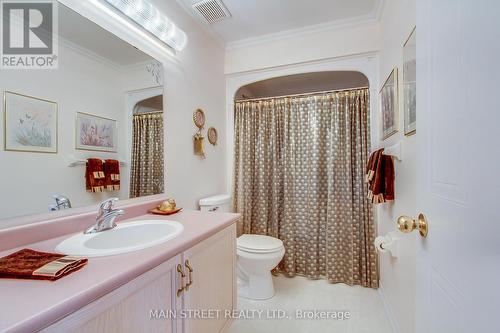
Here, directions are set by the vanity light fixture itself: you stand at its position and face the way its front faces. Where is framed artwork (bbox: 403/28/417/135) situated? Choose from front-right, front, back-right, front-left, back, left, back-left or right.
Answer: front

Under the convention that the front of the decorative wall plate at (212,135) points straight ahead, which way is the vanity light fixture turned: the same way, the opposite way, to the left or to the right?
the same way

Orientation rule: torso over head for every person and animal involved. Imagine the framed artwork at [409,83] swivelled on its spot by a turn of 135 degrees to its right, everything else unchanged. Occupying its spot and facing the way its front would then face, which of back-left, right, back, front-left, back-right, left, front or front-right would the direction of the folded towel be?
back

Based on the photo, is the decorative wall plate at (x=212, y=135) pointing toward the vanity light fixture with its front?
no

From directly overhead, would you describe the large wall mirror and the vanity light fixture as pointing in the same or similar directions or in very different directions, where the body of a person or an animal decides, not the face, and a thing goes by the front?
same or similar directions

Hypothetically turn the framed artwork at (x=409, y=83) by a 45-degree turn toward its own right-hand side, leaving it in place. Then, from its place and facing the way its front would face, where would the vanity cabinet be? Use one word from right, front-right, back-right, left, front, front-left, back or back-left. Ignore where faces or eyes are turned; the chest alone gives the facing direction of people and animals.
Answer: left

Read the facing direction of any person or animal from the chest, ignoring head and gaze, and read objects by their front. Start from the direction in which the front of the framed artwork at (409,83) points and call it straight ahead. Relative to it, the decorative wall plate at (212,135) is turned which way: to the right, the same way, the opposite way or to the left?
the opposite way

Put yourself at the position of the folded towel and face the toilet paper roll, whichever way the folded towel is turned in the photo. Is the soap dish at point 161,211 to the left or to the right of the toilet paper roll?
left

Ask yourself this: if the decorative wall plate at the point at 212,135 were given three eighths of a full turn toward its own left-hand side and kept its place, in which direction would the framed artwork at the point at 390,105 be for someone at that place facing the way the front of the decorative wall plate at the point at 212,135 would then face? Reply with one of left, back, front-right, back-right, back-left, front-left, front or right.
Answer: back-right

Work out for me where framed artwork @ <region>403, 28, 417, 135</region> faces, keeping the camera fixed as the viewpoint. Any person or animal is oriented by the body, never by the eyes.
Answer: facing to the left of the viewer

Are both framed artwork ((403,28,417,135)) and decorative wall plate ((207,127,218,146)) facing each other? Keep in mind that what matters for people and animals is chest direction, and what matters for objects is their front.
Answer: yes

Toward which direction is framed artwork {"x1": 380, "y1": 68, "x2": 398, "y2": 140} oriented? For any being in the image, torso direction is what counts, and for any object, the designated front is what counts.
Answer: to the viewer's left

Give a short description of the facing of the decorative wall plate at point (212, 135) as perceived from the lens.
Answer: facing the viewer and to the right of the viewer

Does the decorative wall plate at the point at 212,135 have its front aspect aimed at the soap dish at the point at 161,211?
no
